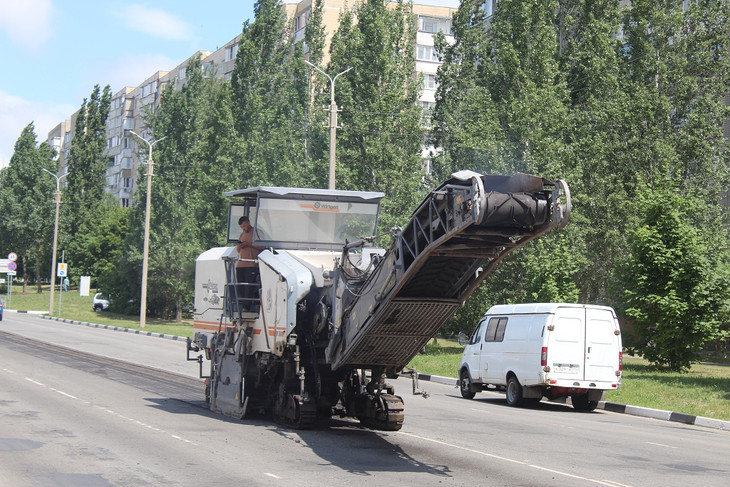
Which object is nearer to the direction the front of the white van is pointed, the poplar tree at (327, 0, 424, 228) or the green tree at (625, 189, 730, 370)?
the poplar tree

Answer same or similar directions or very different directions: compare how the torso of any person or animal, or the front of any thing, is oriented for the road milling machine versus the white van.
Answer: very different directions

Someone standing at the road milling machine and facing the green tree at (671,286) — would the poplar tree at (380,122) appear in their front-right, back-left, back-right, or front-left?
front-left

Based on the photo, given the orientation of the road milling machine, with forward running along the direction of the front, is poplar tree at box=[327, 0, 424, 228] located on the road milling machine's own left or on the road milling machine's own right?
on the road milling machine's own left

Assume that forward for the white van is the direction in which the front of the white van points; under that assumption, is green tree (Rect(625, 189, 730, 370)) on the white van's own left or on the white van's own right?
on the white van's own right

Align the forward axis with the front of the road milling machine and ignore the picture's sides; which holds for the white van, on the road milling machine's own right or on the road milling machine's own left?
on the road milling machine's own left

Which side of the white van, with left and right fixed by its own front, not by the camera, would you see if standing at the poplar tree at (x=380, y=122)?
front

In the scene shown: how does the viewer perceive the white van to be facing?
facing away from the viewer and to the left of the viewer

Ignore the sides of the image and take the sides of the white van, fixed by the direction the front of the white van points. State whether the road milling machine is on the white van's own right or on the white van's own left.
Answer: on the white van's own left
